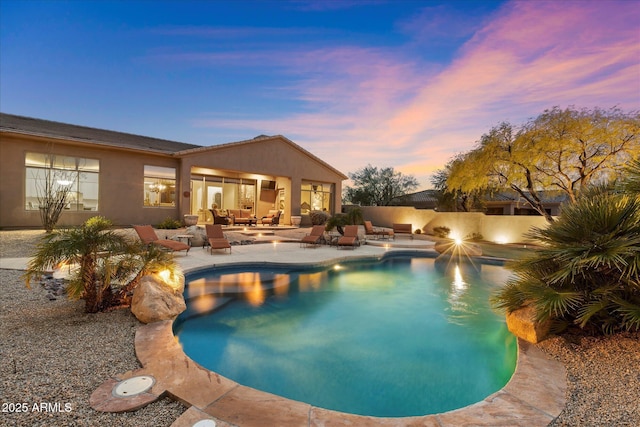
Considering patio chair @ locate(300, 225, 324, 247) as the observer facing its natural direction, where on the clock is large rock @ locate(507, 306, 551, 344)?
The large rock is roughly at 10 o'clock from the patio chair.

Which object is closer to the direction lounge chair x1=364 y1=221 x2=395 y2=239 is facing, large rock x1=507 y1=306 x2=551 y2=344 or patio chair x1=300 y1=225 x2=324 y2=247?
the large rock

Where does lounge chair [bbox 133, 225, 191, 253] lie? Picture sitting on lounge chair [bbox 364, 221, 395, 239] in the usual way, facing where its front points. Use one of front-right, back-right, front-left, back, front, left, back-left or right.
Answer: back-right

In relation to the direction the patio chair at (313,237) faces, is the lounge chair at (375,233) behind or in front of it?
behind

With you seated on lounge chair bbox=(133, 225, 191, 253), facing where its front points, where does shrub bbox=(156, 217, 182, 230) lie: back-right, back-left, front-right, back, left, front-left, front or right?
back-left

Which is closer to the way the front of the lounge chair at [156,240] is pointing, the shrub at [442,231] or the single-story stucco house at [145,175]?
the shrub

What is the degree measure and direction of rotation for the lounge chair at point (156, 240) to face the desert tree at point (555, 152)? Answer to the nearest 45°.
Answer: approximately 45° to its left
